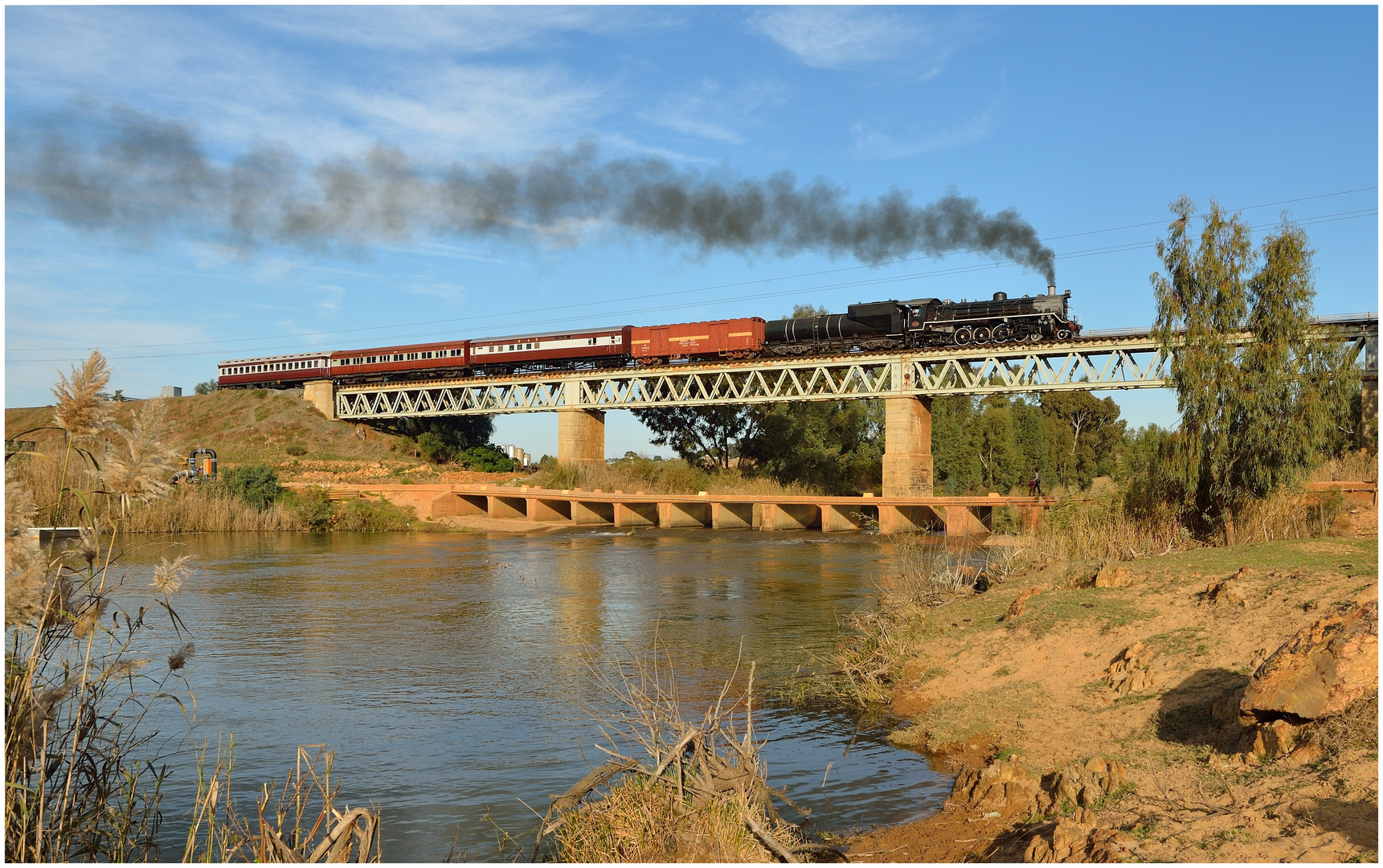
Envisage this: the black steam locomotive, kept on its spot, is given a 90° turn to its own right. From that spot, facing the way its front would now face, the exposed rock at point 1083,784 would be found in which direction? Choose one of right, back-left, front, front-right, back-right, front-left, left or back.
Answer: front

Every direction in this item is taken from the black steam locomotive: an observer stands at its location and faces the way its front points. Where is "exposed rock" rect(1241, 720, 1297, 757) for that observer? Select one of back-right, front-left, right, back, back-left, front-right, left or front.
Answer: right

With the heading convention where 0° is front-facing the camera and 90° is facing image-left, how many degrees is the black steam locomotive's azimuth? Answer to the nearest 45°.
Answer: approximately 270°

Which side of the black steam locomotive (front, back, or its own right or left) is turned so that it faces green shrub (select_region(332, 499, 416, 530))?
back

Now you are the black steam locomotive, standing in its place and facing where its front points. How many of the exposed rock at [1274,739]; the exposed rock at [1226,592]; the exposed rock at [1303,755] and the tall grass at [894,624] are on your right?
4

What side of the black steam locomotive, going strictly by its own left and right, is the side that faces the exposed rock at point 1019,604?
right

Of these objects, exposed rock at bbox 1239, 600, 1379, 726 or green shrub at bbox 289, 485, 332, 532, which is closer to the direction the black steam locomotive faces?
the exposed rock

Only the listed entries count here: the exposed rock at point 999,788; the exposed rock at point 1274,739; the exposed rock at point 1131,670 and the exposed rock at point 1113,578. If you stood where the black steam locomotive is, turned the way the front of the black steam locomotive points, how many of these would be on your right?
4

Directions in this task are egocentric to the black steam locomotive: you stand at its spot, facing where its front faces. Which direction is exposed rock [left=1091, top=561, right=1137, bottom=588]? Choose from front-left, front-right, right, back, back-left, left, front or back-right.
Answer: right

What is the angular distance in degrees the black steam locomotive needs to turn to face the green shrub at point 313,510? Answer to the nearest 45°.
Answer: approximately 135° to its right

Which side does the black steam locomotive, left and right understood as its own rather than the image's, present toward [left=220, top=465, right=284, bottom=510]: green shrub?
back

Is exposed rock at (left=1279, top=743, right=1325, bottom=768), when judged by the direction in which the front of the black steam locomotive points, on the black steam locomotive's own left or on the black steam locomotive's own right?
on the black steam locomotive's own right
